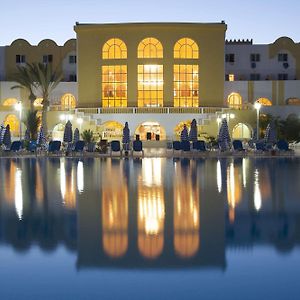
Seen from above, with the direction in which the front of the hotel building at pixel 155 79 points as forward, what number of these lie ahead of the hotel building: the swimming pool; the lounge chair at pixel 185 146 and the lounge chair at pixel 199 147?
3

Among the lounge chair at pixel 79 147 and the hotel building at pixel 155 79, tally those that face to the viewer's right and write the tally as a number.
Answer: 0

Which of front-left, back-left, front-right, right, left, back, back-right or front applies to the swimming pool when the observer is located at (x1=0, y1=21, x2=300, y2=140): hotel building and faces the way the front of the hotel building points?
front

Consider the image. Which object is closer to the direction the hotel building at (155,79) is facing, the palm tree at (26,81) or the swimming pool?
the swimming pool

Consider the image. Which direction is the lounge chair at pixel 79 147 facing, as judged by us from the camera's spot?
facing the viewer and to the left of the viewer

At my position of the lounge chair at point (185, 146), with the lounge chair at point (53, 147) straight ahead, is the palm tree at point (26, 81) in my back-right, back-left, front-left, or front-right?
front-right

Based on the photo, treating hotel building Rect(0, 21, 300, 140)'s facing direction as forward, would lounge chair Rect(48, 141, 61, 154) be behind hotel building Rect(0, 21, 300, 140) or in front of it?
in front

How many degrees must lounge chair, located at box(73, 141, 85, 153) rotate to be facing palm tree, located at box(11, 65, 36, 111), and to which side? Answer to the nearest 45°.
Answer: approximately 135° to its right

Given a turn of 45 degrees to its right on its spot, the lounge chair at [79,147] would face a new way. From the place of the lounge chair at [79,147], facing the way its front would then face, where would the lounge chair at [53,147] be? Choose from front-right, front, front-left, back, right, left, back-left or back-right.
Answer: front

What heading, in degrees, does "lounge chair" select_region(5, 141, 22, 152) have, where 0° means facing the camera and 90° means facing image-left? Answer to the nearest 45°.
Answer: approximately 45°

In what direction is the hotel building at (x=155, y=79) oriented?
toward the camera
